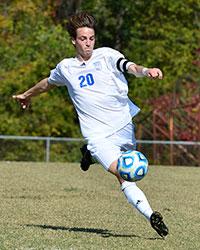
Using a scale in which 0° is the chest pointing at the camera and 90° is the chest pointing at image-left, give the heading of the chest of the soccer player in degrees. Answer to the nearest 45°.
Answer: approximately 0°
